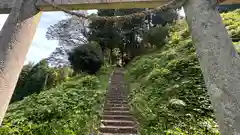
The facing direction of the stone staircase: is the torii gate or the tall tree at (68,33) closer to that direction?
the torii gate

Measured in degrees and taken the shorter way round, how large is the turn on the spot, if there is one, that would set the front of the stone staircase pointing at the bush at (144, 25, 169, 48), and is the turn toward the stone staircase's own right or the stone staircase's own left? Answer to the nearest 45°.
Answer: approximately 180°

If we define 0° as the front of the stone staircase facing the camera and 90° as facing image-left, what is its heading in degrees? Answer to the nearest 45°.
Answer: approximately 0°

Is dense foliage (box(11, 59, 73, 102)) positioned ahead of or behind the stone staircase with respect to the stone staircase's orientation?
behind

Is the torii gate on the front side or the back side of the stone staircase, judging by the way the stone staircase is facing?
on the front side

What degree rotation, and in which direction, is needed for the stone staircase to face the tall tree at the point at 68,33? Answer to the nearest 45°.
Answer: approximately 180°
